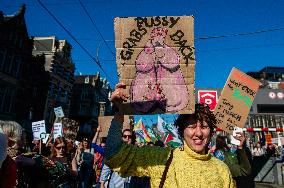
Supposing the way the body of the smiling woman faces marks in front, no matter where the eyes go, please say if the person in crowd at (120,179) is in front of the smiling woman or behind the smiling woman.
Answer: behind

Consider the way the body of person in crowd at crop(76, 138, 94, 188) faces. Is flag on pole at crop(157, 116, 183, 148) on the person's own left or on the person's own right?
on the person's own left

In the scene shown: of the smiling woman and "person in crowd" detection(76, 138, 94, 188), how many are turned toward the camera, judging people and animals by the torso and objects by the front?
2

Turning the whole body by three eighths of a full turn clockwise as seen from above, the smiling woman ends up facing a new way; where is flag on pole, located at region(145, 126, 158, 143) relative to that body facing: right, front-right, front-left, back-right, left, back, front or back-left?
front-right

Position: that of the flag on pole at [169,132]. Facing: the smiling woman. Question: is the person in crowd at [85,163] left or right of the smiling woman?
right

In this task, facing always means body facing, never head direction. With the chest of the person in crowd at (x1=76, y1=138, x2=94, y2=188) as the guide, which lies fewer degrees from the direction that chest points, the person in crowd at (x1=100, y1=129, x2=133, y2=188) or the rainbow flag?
the person in crowd

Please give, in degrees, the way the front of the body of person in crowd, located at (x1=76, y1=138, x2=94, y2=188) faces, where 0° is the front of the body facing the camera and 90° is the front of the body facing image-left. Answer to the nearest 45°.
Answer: approximately 0°

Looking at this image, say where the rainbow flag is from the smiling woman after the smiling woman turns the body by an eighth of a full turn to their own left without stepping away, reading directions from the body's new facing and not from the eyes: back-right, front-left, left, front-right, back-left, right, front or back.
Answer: back-left
